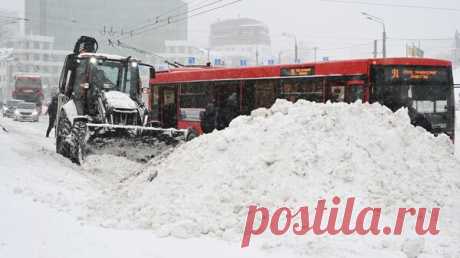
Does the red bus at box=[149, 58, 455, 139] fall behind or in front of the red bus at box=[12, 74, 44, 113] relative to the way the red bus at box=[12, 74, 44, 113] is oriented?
in front

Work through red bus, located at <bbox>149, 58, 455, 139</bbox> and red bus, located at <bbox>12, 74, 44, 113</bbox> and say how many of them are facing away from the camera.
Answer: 0

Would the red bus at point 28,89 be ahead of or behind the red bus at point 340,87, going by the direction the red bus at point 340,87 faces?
behind

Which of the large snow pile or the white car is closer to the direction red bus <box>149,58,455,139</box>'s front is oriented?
the large snow pile

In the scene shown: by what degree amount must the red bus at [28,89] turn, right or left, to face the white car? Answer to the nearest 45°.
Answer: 0° — it already faces it

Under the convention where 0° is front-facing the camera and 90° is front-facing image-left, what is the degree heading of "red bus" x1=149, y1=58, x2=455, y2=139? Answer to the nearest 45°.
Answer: approximately 315°

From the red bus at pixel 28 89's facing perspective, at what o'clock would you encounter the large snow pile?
The large snow pile is roughly at 12 o'clock from the red bus.
